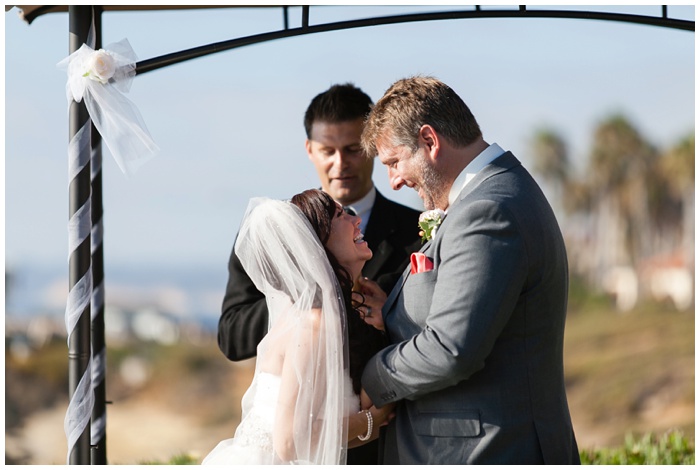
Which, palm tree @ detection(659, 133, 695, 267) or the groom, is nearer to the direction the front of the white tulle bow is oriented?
the groom

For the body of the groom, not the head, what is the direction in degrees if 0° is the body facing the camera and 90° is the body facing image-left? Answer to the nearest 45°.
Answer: approximately 90°

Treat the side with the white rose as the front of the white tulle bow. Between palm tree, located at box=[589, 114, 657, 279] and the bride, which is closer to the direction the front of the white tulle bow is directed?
the bride

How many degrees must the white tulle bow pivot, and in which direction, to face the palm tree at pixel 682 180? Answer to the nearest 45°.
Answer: approximately 135° to its left

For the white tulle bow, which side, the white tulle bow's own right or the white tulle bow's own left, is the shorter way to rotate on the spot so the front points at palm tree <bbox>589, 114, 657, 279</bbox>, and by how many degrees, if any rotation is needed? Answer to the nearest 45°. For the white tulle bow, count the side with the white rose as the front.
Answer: approximately 135° to the white tulle bow's own left

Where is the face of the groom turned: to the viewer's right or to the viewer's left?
to the viewer's left

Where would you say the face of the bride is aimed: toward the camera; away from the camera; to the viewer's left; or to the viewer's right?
to the viewer's right

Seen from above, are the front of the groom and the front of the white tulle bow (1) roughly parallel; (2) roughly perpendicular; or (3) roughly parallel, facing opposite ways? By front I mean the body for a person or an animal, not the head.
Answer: roughly perpendicular

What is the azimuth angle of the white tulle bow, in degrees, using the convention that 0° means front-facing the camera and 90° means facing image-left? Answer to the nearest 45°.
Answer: approximately 0°
